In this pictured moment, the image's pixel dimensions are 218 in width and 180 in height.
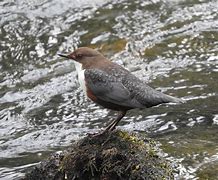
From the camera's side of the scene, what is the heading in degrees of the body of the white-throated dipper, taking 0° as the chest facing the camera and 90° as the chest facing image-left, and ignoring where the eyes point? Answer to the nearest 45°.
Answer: approximately 90°
